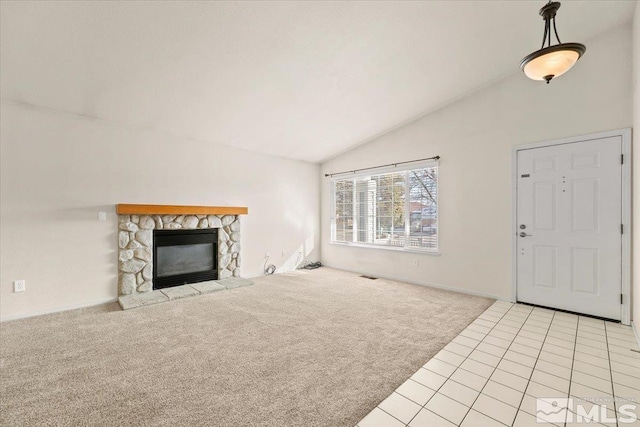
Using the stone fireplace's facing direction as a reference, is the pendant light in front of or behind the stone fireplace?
in front

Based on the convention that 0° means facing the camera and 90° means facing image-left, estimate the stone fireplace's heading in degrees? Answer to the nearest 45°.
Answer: approximately 315°

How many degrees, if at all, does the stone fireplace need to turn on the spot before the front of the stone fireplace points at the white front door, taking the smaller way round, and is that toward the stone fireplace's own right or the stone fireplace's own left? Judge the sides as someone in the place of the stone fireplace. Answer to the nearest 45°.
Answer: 0° — it already faces it

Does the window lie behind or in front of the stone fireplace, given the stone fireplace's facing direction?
in front

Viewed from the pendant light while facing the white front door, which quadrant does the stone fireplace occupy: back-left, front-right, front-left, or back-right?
back-left
